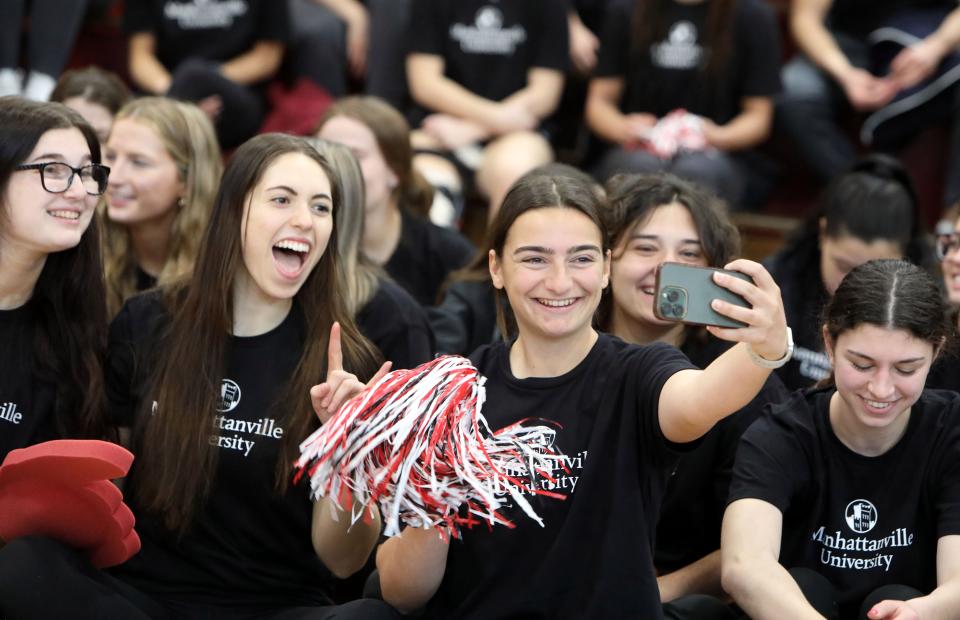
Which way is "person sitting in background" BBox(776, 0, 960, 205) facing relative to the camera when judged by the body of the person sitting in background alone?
toward the camera

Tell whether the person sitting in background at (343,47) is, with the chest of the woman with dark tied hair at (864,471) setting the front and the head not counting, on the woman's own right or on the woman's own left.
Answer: on the woman's own right

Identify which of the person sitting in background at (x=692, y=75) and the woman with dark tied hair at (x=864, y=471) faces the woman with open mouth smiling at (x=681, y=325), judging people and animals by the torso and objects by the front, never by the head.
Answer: the person sitting in background

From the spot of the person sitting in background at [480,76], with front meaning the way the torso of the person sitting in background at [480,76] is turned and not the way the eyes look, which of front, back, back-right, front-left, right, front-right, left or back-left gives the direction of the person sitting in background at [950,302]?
front-left

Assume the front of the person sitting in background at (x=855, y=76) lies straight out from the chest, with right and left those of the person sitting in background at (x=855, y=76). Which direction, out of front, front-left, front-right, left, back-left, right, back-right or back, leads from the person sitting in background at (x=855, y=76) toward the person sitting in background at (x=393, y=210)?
front-right

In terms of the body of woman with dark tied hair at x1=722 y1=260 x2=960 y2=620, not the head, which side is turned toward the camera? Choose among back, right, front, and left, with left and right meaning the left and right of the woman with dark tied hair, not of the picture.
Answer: front

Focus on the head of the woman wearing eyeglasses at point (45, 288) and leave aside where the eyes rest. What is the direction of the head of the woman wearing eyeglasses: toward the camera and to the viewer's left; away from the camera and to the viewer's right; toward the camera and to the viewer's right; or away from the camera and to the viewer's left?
toward the camera and to the viewer's right

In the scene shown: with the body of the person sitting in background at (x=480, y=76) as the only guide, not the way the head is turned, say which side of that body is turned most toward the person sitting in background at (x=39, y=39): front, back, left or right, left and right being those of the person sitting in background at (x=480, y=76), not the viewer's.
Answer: right

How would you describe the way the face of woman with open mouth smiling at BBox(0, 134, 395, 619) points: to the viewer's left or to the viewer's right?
to the viewer's right

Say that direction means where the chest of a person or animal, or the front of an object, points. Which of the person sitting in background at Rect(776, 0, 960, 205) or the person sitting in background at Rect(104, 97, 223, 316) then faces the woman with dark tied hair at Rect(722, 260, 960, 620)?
the person sitting in background at Rect(776, 0, 960, 205)

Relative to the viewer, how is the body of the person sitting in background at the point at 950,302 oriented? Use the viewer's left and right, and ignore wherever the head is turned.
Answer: facing the viewer and to the left of the viewer

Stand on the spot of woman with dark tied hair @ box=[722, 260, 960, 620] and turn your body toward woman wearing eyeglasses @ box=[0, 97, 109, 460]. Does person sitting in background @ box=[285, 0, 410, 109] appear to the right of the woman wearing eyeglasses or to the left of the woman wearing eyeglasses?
right

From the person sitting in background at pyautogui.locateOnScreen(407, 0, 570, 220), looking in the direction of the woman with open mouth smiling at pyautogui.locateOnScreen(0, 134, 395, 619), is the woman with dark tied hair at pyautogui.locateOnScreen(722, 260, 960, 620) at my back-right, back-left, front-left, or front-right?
front-left

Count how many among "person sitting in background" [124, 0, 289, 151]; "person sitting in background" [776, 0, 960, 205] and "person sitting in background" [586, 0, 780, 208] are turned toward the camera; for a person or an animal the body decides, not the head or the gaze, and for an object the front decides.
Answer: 3

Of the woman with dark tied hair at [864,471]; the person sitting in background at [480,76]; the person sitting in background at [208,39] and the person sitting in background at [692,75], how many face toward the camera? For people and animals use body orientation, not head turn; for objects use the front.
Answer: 4

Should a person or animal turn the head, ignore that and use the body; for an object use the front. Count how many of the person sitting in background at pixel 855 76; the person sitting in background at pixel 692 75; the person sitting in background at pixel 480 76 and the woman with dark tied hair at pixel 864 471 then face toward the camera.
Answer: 4

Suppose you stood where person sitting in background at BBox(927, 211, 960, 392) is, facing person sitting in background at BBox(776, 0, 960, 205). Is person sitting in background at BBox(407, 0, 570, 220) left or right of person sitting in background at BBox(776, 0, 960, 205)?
left

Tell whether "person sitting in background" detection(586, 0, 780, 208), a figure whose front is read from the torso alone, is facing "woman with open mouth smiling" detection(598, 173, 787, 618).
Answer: yes
